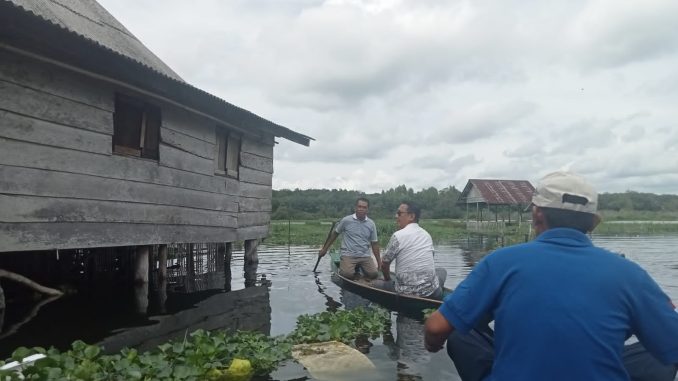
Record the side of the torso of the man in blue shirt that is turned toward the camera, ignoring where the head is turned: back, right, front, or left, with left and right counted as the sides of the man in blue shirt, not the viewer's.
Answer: back

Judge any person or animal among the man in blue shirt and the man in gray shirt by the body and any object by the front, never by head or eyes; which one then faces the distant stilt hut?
the man in blue shirt

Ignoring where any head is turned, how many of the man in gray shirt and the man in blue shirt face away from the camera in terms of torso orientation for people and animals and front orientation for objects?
1

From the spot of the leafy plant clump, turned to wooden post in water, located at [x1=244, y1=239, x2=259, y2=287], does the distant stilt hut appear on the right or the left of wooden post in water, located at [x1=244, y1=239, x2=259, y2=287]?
right

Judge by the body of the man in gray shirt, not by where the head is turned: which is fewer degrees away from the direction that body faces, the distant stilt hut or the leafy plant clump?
the leafy plant clump

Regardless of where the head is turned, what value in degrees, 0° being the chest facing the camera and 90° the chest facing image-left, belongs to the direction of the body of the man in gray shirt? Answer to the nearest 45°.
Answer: approximately 0°

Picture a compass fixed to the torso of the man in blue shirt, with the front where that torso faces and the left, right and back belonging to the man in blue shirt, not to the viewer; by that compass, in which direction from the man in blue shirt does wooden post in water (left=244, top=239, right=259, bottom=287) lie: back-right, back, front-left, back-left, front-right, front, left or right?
front-left

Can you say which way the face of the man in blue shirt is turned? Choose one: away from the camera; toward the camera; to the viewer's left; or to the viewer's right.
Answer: away from the camera

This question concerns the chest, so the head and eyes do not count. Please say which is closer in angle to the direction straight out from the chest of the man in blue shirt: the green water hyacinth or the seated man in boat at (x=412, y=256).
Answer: the seated man in boat

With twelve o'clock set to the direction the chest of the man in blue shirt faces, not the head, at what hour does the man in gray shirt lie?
The man in gray shirt is roughly at 11 o'clock from the man in blue shirt.
